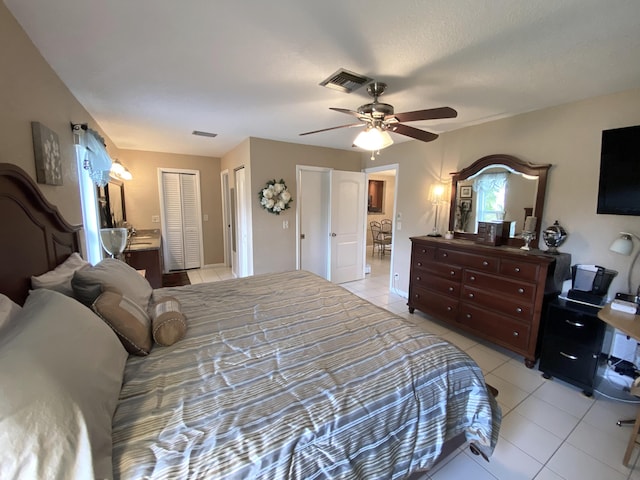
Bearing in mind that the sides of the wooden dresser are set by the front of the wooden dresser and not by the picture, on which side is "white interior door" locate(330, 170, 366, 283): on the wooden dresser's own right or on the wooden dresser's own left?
on the wooden dresser's own right

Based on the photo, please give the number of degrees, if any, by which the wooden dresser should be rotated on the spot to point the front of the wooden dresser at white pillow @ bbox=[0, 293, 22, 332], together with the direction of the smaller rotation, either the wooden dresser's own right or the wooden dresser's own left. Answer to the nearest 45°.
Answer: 0° — it already faces it

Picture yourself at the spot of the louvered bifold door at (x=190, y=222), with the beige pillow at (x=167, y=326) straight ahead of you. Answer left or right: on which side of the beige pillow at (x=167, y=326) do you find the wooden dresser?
left

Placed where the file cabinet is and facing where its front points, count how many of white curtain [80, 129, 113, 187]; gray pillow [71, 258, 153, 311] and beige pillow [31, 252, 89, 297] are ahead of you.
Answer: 3

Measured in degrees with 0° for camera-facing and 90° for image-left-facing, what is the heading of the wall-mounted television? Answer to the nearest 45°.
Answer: approximately 45°

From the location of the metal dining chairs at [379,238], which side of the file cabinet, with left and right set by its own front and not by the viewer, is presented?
right

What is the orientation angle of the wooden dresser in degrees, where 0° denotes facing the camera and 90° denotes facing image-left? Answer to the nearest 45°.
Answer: approximately 45°

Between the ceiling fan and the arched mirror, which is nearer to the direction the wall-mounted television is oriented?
the ceiling fan

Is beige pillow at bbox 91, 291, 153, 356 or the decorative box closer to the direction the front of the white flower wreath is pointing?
the beige pillow
